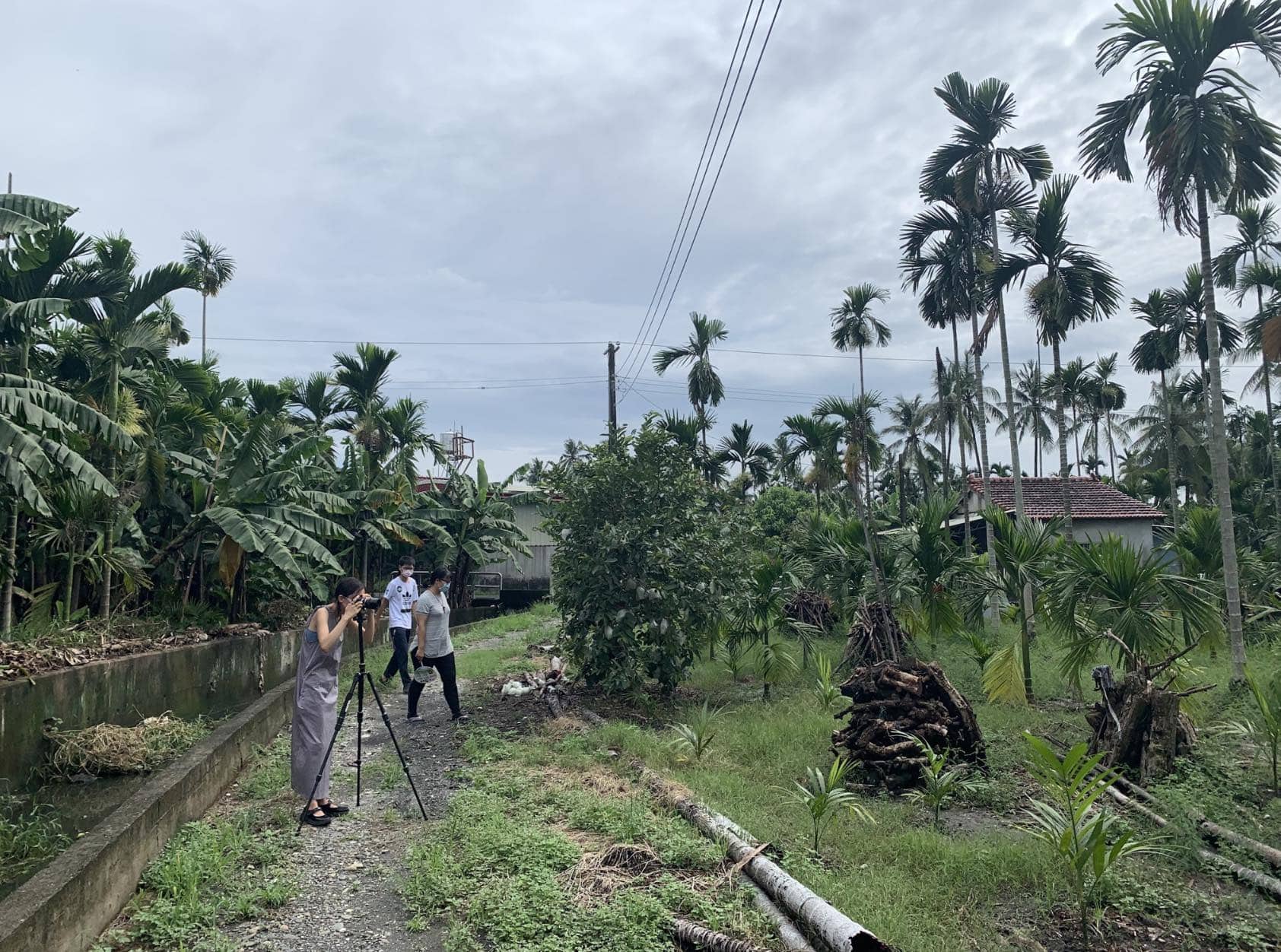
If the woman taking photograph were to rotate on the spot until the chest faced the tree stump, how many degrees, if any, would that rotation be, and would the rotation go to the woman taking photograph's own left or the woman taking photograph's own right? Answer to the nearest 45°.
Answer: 0° — they already face it

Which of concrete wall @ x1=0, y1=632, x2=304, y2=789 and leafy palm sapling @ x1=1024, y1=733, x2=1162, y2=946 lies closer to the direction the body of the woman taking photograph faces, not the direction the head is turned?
the leafy palm sapling

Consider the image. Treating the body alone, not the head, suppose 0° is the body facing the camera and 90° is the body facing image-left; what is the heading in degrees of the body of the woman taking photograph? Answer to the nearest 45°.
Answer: approximately 270°

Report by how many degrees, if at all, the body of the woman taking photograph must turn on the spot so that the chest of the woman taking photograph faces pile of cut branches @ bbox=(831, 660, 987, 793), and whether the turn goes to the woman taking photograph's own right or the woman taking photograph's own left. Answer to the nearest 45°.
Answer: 0° — they already face it

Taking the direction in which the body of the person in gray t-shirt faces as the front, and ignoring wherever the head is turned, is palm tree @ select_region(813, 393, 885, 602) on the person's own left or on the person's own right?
on the person's own left

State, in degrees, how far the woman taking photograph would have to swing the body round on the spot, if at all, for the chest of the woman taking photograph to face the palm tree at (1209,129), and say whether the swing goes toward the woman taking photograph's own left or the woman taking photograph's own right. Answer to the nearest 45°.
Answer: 0° — they already face it

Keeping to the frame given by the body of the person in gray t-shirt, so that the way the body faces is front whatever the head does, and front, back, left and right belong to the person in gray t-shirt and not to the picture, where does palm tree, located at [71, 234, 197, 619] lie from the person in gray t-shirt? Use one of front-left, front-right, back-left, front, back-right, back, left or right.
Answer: back

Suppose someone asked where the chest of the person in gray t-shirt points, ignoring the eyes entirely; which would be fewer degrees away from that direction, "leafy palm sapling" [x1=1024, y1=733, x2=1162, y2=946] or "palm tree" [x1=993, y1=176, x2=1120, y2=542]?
the leafy palm sapling
